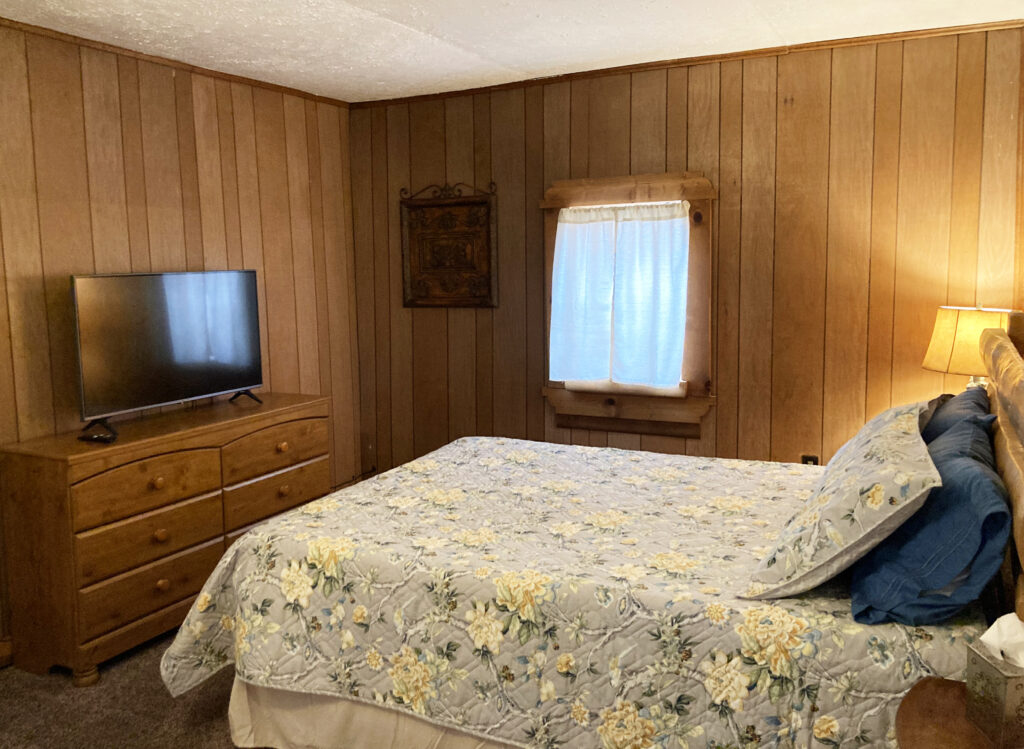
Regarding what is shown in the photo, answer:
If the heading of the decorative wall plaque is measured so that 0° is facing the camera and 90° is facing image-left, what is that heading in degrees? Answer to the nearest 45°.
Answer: approximately 0°

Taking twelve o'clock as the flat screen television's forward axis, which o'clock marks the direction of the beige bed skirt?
The beige bed skirt is roughly at 1 o'clock from the flat screen television.

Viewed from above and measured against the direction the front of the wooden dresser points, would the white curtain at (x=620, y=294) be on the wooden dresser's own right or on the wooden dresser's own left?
on the wooden dresser's own left

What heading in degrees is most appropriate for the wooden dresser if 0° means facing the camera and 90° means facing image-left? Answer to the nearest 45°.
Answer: approximately 315°

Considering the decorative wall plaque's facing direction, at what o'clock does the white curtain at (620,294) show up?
The white curtain is roughly at 10 o'clock from the decorative wall plaque.

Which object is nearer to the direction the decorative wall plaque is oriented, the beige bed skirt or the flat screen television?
the beige bed skirt

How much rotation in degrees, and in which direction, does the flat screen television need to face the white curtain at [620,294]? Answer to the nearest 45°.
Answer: approximately 45° to its left

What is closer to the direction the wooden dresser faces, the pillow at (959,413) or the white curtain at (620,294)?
the pillow

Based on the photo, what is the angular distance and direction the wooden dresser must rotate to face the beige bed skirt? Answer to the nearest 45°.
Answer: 0° — it already faces it
